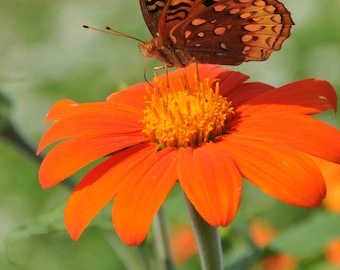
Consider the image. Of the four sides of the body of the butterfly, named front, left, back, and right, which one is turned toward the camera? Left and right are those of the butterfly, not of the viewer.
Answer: left
